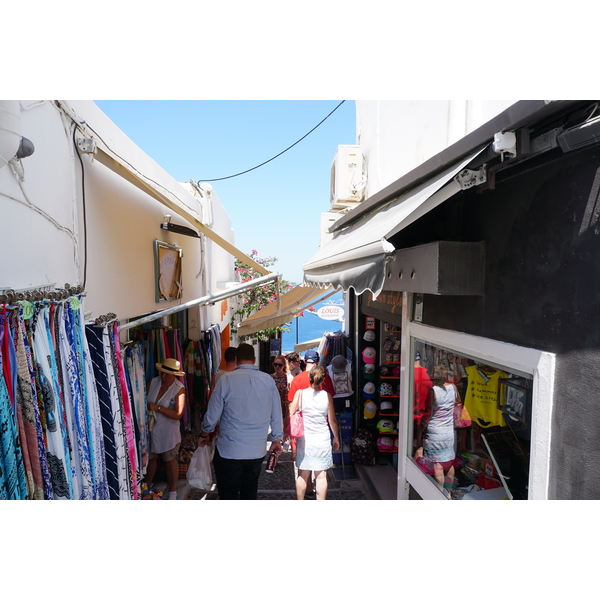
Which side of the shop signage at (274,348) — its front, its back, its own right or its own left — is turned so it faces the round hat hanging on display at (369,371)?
front

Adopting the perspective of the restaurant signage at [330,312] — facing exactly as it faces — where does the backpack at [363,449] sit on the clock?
The backpack is roughly at 12 o'clock from the restaurant signage.

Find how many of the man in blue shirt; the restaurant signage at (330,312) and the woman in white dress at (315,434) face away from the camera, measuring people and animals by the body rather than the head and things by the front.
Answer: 2

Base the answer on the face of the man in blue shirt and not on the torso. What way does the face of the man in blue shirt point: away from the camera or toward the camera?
away from the camera

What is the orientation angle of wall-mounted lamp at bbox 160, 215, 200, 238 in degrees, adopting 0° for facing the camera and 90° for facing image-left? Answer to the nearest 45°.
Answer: approximately 270°

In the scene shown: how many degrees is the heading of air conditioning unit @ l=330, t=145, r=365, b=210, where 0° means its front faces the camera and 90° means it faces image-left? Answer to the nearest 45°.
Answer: approximately 90°

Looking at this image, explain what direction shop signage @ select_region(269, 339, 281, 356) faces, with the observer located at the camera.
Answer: facing the viewer

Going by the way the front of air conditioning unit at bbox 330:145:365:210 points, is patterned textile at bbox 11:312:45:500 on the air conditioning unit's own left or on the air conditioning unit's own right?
on the air conditioning unit's own left

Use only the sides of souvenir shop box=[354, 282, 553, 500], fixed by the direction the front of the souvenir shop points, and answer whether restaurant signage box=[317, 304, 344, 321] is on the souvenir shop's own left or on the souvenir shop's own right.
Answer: on the souvenir shop's own right

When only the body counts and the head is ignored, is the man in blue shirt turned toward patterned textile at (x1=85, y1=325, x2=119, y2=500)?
no

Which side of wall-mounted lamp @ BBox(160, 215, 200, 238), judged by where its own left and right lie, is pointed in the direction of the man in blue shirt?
right

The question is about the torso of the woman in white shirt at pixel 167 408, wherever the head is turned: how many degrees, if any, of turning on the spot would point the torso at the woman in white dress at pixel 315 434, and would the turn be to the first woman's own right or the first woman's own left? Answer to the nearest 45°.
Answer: approximately 135° to the first woman's own left

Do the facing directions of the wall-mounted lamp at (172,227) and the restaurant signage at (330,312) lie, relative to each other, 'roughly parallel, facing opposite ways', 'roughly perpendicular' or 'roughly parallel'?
roughly perpendicular

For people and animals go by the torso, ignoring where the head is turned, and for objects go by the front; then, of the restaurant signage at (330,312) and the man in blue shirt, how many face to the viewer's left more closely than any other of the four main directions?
0

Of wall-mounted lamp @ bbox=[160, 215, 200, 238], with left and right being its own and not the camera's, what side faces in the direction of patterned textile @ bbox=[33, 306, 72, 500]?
right

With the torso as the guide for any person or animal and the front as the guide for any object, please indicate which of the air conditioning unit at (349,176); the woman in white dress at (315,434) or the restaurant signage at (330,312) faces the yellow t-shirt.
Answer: the restaurant signage
